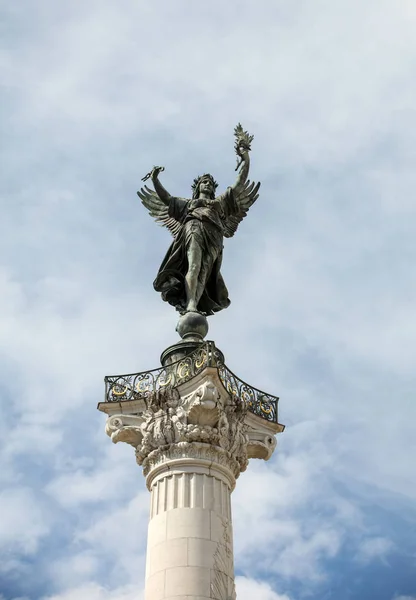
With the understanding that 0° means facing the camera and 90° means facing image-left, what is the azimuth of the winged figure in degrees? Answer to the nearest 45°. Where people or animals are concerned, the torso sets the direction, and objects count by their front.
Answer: approximately 0°
